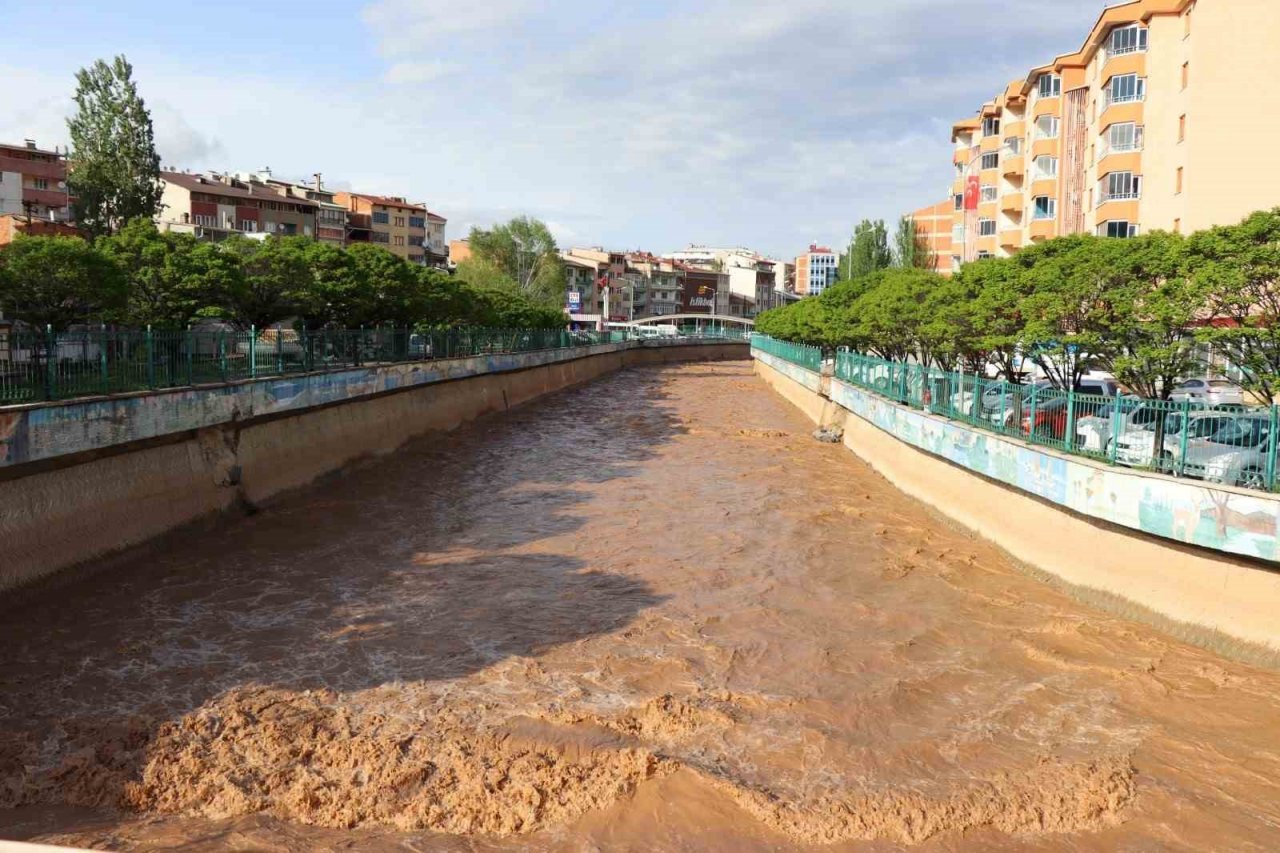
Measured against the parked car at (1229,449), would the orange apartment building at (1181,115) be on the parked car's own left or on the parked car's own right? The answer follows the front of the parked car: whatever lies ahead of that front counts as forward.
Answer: on the parked car's own right

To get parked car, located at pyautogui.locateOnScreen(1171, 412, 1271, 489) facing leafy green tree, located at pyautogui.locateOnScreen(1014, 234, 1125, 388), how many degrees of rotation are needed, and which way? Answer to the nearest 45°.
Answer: approximately 90° to its right

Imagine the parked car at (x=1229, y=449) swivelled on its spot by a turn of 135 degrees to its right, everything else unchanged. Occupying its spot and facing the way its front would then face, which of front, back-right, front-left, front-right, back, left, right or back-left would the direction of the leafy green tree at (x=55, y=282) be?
left

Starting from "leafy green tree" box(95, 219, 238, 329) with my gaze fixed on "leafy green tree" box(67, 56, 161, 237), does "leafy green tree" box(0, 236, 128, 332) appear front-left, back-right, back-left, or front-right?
back-left

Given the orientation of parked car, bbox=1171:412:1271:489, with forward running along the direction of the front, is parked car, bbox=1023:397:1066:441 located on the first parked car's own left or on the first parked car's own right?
on the first parked car's own right

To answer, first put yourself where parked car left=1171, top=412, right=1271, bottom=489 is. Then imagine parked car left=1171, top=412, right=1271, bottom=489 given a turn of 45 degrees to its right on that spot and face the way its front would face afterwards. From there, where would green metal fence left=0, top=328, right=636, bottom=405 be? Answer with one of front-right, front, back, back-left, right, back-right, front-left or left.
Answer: front

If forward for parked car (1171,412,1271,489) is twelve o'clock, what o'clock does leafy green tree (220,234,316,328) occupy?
The leafy green tree is roughly at 2 o'clock from the parked car.

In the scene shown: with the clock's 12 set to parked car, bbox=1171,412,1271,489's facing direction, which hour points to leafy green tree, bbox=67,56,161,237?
The leafy green tree is roughly at 2 o'clock from the parked car.

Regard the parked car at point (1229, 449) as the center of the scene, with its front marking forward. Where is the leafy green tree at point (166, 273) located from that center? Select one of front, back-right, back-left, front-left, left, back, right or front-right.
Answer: front-right

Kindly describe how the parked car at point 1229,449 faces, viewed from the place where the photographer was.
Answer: facing the viewer and to the left of the viewer

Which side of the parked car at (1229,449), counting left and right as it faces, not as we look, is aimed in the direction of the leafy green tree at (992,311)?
right
